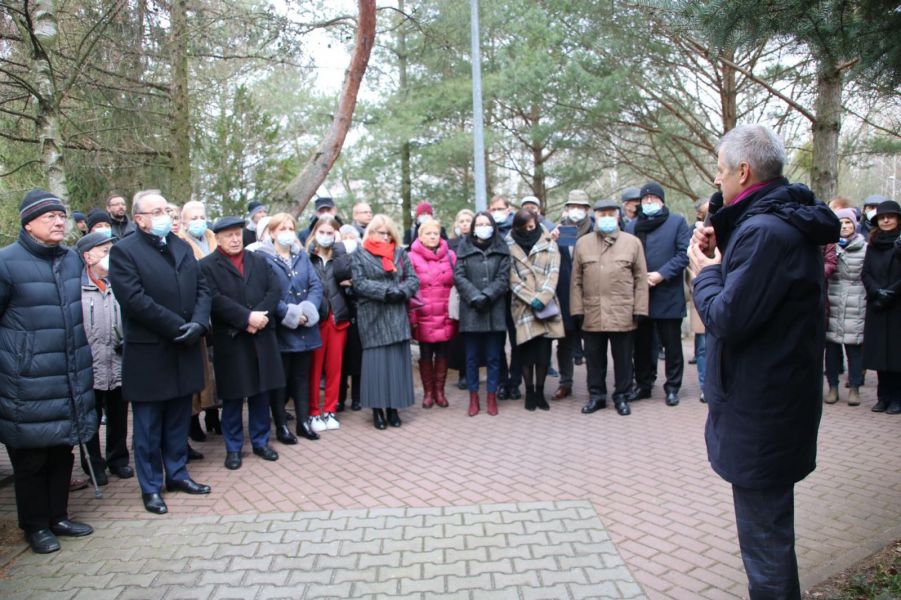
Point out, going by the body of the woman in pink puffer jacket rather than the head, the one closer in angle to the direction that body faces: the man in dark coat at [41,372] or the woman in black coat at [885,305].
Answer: the man in dark coat

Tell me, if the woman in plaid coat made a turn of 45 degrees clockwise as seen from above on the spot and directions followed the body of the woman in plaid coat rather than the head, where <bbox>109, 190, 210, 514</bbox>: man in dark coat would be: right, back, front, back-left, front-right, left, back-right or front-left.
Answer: front

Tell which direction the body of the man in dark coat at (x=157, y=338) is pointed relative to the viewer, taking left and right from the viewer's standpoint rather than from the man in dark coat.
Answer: facing the viewer and to the right of the viewer

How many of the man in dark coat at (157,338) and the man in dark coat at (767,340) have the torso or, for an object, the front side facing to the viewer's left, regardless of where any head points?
1

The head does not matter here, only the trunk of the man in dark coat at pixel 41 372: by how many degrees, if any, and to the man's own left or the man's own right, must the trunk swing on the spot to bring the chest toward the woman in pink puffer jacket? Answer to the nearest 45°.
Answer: approximately 45° to the man's own left

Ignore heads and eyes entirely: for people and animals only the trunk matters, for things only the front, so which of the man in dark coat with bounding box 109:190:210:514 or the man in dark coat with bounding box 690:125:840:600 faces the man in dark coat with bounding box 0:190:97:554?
the man in dark coat with bounding box 690:125:840:600

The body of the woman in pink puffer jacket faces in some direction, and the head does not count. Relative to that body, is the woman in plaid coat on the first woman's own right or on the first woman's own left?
on the first woman's own left

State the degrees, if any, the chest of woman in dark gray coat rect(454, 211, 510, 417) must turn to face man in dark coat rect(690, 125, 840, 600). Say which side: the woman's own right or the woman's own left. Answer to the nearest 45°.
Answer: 0° — they already face them

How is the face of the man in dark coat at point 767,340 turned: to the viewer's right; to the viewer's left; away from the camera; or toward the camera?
to the viewer's left

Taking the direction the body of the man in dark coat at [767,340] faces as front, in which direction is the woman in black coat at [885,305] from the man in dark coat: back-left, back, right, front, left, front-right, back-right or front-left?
right

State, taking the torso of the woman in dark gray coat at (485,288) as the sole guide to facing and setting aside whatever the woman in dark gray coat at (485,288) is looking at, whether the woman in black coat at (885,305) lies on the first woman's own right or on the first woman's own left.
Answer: on the first woman's own left

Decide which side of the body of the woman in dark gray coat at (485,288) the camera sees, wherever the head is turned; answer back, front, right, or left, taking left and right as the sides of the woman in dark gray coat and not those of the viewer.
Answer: front

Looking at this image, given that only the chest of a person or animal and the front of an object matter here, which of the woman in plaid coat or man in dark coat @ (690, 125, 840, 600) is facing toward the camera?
the woman in plaid coat

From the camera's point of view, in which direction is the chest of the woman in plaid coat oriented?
toward the camera

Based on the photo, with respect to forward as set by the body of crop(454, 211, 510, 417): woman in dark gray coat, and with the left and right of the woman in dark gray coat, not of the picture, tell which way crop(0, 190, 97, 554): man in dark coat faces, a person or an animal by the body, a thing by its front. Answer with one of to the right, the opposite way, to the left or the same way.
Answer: to the left

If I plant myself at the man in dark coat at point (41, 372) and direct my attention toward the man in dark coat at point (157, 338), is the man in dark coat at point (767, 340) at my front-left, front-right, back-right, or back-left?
front-right

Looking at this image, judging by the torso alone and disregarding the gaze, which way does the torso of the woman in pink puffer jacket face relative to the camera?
toward the camera

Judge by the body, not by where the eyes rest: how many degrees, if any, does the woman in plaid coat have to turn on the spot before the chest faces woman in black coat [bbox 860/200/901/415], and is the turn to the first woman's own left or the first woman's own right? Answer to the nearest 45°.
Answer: approximately 90° to the first woman's own left

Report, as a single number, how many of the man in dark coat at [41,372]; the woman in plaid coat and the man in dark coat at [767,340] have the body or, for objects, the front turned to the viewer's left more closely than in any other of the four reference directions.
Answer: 1

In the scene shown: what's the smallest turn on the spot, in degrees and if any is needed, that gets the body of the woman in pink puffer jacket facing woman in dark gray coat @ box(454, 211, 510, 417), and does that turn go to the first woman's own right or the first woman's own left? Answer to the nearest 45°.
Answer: approximately 45° to the first woman's own left
